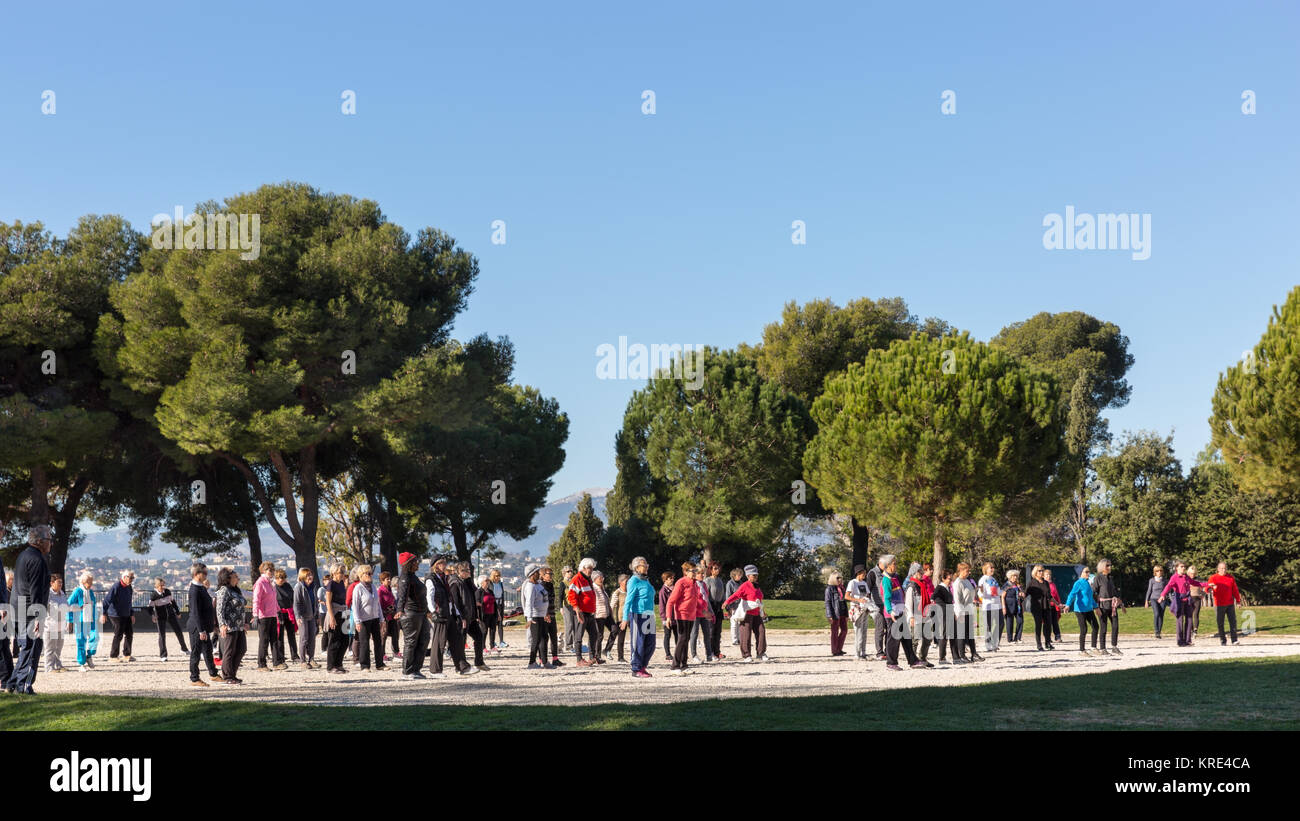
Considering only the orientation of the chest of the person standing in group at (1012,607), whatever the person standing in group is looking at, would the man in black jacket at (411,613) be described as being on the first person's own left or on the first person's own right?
on the first person's own right

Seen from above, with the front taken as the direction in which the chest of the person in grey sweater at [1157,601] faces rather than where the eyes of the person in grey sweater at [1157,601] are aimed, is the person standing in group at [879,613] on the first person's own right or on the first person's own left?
on the first person's own right

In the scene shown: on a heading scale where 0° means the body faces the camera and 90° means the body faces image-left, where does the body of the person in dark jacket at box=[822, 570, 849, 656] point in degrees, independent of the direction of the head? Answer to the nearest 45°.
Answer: approximately 315°

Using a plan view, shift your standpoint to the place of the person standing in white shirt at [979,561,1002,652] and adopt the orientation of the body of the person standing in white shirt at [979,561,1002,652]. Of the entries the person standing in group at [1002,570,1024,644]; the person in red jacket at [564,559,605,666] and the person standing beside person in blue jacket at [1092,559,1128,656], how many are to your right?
1

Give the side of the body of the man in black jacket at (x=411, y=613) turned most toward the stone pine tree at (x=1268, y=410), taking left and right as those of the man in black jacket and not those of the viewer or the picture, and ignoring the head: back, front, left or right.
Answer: left

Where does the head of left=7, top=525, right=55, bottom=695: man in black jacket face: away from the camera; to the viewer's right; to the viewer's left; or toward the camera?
to the viewer's right

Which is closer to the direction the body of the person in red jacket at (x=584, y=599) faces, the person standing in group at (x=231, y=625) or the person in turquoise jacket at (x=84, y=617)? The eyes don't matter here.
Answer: the person standing in group

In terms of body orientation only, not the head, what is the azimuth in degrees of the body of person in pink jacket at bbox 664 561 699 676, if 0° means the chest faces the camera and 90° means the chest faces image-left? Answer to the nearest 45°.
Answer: approximately 315°

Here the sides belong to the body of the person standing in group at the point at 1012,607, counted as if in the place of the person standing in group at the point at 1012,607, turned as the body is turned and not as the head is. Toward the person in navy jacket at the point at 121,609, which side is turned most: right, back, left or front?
right

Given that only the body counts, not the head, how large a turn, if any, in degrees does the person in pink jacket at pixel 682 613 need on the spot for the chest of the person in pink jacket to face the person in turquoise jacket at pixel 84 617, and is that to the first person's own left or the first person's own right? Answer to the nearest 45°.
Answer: approximately 135° to the first person's own right

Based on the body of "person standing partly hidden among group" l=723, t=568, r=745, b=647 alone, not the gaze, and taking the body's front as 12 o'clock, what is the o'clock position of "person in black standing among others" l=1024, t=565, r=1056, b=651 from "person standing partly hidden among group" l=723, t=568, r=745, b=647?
"person in black standing among others" l=1024, t=565, r=1056, b=651 is roughly at 10 o'clock from "person standing partly hidden among group" l=723, t=568, r=745, b=647.
